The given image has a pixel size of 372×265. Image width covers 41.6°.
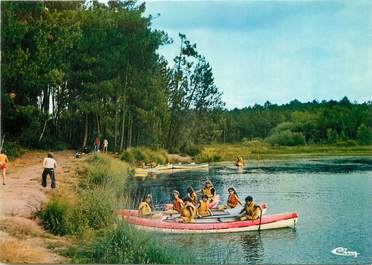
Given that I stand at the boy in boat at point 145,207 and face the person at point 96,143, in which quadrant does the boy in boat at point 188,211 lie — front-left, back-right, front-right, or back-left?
back-right

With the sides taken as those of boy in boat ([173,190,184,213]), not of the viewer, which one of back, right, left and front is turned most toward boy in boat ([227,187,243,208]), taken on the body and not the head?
left

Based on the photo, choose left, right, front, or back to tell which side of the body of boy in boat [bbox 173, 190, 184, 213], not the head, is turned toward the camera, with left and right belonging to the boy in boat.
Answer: front

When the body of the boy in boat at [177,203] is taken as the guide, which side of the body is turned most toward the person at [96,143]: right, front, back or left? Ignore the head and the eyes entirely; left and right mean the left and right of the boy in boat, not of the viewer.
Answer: back
